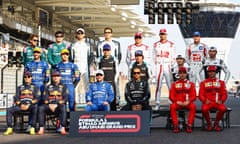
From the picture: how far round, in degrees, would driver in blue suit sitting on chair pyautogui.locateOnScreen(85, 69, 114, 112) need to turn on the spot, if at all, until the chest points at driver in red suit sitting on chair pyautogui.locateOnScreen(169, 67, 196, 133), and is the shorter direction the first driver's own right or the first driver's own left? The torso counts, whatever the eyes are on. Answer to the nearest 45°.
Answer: approximately 90° to the first driver's own left

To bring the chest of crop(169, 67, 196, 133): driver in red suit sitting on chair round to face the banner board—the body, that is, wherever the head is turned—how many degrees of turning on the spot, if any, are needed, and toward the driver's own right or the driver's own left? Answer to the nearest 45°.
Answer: approximately 45° to the driver's own right

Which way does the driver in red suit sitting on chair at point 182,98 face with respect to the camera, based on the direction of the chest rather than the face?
toward the camera

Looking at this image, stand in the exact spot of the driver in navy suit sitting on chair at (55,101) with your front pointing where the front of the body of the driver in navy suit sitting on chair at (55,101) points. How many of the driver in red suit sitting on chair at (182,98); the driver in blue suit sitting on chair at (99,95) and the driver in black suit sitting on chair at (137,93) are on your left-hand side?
3

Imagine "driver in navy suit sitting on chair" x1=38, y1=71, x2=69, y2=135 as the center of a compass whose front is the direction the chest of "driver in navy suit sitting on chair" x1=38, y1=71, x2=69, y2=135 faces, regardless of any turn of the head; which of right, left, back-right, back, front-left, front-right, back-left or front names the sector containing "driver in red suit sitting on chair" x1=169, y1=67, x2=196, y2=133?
left

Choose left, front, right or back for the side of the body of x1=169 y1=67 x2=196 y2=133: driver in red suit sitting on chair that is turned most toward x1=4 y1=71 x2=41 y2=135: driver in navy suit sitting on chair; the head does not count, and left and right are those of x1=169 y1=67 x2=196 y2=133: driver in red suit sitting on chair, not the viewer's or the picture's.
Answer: right

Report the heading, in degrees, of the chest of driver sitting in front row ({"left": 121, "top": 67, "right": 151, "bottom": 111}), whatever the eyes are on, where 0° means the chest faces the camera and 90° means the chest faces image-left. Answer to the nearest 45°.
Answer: approximately 0°

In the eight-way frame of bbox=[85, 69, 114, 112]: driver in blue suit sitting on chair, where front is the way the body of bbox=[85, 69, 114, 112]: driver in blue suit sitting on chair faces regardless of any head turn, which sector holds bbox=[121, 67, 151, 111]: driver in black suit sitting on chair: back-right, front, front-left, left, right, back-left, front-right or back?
left

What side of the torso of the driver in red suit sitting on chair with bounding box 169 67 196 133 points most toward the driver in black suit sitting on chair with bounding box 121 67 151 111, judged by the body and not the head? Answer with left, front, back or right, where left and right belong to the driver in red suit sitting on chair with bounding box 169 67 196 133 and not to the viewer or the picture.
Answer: right

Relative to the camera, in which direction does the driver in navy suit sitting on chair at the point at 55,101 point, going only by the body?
toward the camera

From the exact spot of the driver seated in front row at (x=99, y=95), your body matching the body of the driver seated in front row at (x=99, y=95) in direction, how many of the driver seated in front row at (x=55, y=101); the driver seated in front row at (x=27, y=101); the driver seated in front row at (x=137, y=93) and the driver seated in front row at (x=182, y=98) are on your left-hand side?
2

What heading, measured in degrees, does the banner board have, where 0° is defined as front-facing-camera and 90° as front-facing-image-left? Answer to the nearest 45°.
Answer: approximately 0°
